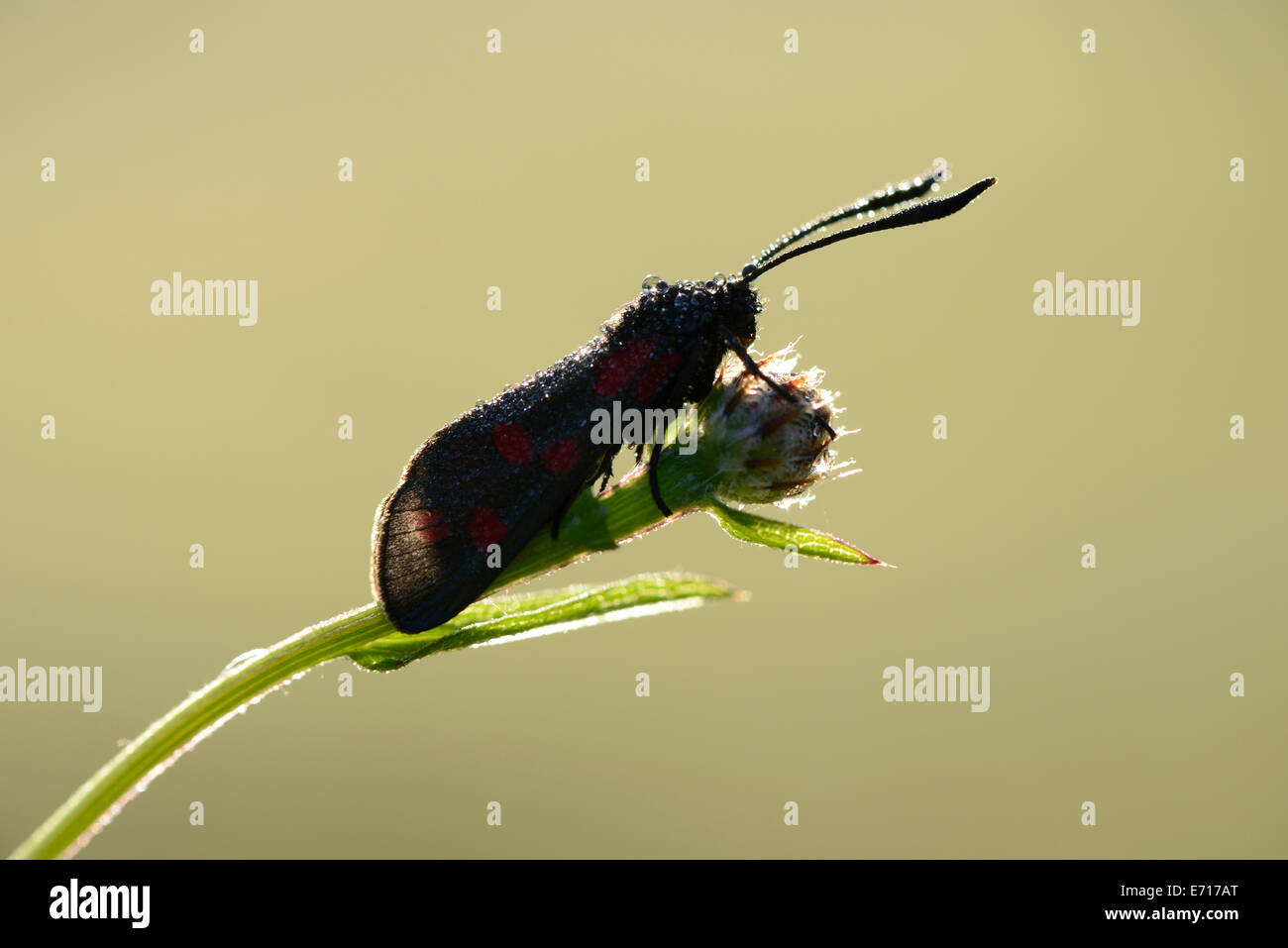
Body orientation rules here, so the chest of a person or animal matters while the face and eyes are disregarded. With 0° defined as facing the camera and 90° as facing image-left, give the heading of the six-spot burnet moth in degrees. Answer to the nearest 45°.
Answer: approximately 270°
